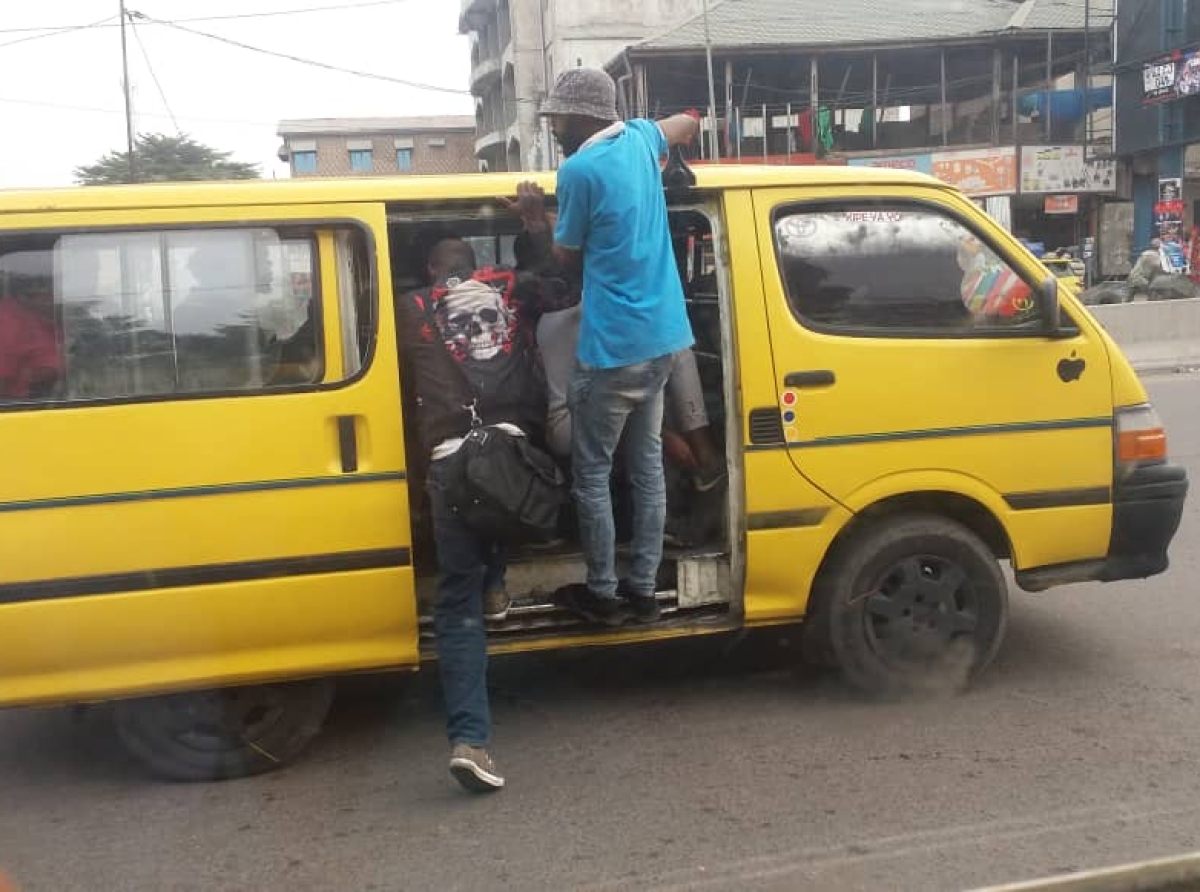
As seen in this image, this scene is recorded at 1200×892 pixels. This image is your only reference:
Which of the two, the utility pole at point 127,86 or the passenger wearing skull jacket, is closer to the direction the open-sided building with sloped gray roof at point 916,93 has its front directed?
the passenger wearing skull jacket

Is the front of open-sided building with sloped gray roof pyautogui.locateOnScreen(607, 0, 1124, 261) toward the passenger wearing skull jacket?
yes

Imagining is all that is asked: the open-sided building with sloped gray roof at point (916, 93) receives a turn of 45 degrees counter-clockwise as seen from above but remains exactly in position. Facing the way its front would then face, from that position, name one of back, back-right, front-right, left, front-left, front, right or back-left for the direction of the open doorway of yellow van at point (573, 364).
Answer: front-right

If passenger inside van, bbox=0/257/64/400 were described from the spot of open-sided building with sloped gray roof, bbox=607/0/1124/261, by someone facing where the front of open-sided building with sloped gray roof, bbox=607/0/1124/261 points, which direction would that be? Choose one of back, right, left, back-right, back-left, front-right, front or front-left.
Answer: front

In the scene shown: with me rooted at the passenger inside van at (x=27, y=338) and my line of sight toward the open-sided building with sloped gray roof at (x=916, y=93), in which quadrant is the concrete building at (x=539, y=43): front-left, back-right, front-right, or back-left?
front-left

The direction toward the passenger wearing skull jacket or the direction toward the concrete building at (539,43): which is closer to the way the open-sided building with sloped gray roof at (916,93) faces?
the passenger wearing skull jacket

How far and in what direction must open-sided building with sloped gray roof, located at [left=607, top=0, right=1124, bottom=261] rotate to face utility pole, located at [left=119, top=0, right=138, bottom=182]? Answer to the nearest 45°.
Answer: approximately 45° to its right

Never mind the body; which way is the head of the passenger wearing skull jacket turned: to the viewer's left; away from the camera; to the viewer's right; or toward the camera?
away from the camera

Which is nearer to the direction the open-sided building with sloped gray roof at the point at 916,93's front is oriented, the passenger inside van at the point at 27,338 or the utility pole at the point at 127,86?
the passenger inside van

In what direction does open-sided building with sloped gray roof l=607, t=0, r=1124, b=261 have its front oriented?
toward the camera

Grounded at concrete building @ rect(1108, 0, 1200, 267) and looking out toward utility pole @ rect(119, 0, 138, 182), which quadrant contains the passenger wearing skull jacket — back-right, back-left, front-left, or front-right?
front-left

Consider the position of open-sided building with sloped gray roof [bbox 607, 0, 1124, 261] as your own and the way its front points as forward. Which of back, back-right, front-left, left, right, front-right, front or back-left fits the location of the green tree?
right

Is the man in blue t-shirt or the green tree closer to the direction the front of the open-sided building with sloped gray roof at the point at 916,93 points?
the man in blue t-shirt

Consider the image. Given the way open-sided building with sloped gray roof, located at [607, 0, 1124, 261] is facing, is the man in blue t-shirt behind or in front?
in front

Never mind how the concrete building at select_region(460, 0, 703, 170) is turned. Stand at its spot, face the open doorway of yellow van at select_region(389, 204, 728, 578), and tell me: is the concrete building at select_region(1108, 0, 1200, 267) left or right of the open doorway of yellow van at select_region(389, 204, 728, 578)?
left

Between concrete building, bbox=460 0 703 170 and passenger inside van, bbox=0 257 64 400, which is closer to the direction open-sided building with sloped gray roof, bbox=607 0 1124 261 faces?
the passenger inside van

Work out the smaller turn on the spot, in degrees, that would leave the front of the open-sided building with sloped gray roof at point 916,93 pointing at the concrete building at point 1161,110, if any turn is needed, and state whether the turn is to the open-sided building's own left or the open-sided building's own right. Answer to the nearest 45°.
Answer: approximately 45° to the open-sided building's own left
